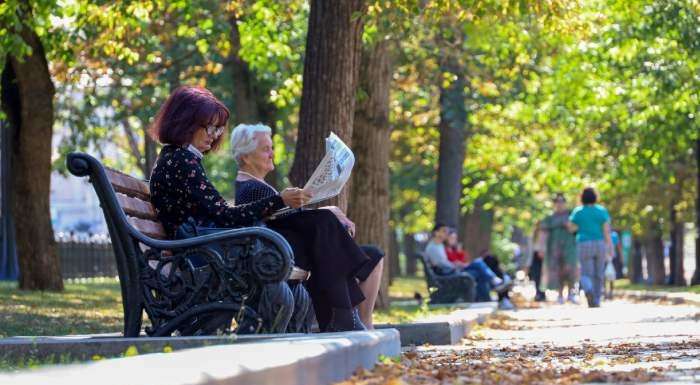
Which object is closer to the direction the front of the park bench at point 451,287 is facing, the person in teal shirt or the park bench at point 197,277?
the person in teal shirt

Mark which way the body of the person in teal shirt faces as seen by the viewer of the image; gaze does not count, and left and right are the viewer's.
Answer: facing away from the viewer

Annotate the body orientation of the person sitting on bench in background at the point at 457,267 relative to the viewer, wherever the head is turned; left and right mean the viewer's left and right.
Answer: facing to the right of the viewer

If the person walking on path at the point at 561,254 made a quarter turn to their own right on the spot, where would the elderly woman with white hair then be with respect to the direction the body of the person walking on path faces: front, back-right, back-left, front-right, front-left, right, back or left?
left

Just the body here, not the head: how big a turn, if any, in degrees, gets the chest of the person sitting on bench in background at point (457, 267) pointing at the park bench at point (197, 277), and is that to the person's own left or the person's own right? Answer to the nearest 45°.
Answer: approximately 90° to the person's own right

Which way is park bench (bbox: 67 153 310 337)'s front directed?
to the viewer's right

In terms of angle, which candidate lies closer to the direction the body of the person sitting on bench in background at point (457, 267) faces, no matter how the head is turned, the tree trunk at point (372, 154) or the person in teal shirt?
the person in teal shirt

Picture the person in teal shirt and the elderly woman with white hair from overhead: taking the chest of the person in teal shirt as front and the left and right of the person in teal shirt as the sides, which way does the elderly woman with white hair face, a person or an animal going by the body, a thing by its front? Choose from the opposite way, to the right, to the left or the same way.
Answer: to the right

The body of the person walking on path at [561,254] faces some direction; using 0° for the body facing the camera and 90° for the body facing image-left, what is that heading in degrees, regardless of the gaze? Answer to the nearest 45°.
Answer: approximately 0°

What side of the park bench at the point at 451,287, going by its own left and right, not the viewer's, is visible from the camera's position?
right

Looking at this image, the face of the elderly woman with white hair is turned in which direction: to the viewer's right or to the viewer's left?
to the viewer's right

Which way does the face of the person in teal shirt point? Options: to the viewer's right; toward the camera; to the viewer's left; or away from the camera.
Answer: away from the camera
